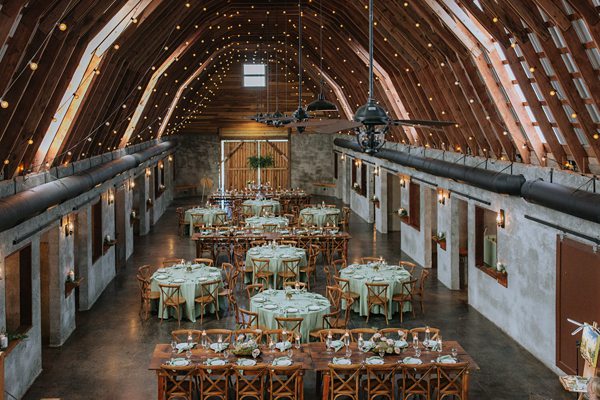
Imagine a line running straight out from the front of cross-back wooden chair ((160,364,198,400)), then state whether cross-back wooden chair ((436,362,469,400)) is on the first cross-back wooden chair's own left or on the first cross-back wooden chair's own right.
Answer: on the first cross-back wooden chair's own right

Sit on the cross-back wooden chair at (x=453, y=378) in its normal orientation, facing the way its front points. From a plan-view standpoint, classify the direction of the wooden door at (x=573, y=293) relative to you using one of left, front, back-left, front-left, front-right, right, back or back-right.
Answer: front-right

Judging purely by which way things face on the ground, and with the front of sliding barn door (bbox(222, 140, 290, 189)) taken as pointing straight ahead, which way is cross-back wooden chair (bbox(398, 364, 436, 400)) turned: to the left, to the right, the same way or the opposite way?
the opposite way

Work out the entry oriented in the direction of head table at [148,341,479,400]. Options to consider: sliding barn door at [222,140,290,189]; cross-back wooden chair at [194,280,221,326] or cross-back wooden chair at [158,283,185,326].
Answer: the sliding barn door

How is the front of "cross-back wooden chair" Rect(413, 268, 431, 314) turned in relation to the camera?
facing to the left of the viewer

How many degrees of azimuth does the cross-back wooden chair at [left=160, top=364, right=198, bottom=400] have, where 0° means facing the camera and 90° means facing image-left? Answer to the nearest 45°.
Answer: approximately 180°

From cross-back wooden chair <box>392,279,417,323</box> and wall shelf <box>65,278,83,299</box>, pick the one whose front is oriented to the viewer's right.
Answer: the wall shelf

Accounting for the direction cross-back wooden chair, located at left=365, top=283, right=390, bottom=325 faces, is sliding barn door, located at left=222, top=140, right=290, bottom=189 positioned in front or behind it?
in front

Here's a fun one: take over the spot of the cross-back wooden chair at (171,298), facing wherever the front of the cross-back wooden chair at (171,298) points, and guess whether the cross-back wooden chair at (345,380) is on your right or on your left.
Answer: on your right

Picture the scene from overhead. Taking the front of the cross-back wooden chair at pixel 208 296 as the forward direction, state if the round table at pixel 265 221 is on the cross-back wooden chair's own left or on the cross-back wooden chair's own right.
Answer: on the cross-back wooden chair's own right

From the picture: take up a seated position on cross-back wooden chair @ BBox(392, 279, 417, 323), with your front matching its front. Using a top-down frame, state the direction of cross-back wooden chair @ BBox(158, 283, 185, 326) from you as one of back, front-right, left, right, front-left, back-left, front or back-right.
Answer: front-left

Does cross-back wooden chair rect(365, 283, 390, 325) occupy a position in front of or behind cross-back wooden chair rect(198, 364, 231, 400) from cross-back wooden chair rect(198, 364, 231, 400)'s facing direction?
in front

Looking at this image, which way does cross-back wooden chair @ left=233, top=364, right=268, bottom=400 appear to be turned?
away from the camera

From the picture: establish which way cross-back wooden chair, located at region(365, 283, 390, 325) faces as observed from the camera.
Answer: facing away from the viewer

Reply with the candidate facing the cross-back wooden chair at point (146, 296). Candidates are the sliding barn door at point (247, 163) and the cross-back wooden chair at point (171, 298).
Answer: the sliding barn door

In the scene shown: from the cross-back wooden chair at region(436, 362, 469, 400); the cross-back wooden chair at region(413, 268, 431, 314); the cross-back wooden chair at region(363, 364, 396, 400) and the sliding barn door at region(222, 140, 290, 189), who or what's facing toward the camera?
the sliding barn door
